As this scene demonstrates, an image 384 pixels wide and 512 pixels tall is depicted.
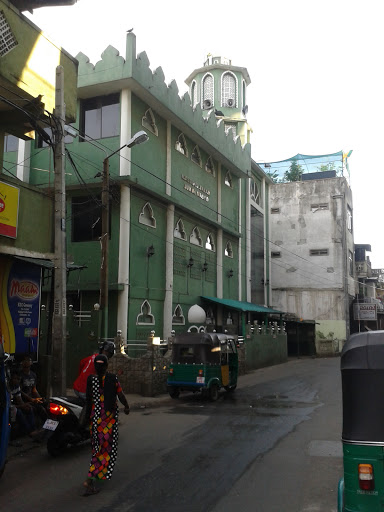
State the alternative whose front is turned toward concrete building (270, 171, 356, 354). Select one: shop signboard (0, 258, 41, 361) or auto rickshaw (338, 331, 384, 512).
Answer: the auto rickshaw

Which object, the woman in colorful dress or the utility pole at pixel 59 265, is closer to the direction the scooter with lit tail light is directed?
the utility pole

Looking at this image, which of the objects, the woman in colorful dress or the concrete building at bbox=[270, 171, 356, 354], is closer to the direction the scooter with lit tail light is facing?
the concrete building

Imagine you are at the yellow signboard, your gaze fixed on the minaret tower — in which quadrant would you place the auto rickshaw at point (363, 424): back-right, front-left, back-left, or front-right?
back-right

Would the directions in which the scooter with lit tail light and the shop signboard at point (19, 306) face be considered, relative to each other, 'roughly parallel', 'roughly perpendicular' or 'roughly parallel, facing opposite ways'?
roughly perpendicular

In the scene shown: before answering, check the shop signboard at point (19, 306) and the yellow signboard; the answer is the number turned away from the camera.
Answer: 0

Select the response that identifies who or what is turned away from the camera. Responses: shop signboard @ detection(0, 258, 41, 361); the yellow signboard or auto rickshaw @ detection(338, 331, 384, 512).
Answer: the auto rickshaw

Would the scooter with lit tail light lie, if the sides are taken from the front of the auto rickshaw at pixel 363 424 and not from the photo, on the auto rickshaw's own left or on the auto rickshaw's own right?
on the auto rickshaw's own left

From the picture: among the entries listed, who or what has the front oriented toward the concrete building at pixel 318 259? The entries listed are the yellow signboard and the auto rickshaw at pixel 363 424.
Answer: the auto rickshaw

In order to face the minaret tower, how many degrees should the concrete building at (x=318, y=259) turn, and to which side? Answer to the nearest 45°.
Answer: approximately 90° to its right

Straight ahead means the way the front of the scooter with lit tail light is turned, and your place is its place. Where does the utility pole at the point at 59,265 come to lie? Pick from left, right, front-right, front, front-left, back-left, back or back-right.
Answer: front-left

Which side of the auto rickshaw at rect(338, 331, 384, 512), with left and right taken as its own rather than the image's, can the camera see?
back

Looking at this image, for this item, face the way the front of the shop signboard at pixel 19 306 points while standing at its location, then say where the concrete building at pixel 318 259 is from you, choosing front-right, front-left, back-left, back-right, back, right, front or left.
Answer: left

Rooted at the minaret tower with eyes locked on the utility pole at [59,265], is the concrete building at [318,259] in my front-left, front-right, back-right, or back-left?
back-left

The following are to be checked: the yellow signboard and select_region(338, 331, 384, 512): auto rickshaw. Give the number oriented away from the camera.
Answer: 1
